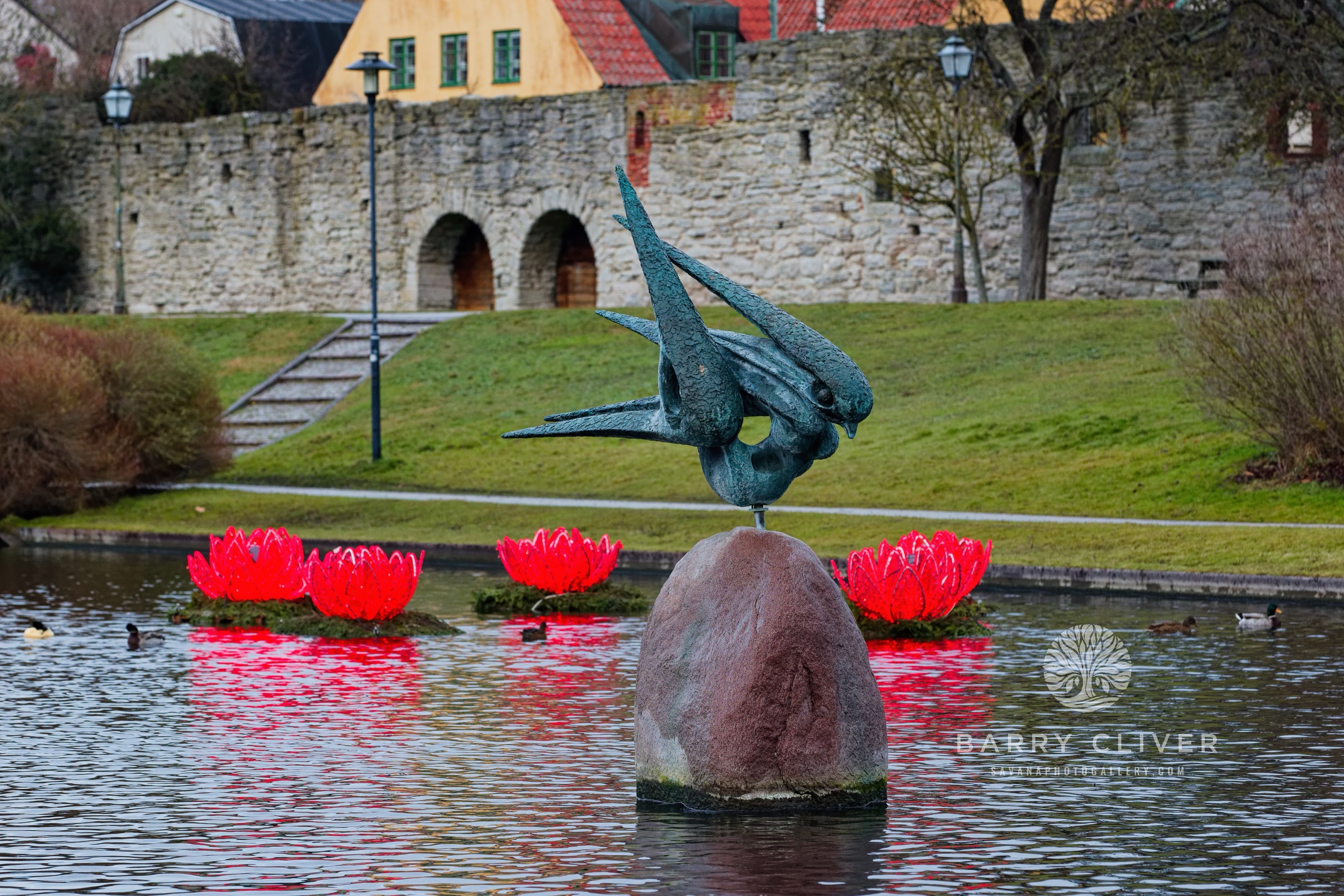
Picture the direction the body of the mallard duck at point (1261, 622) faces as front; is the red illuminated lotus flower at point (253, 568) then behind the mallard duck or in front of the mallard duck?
behind

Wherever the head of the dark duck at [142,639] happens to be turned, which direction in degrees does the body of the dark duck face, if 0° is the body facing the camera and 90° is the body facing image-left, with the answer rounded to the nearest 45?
approximately 90°

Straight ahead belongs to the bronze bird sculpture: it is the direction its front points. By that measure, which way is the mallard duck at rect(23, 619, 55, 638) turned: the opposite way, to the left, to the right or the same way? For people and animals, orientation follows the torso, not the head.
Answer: the opposite way

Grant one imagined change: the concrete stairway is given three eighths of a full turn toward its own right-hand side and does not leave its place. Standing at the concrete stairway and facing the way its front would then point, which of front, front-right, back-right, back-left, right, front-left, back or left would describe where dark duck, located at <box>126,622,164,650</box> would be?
back

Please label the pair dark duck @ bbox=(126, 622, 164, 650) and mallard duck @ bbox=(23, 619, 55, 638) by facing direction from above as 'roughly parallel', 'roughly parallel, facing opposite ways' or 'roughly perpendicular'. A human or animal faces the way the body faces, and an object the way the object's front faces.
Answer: roughly parallel

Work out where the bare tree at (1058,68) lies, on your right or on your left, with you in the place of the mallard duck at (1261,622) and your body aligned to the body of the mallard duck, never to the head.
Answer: on your left

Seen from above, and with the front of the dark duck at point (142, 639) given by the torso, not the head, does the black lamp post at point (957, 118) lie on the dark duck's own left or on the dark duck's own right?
on the dark duck's own right

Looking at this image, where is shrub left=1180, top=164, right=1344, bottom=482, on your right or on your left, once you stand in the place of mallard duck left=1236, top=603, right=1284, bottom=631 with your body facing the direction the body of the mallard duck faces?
on your left

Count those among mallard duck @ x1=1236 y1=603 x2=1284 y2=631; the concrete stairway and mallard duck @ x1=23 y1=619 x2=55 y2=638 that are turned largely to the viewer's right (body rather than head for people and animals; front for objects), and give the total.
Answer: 1

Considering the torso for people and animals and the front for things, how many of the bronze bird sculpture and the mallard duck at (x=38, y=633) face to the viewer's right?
1

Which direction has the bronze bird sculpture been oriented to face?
to the viewer's right

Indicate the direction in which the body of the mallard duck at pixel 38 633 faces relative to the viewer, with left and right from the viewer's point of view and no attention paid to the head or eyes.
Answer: facing to the left of the viewer

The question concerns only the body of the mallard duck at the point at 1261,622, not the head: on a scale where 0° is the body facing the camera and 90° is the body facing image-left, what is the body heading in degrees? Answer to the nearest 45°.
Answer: approximately 270°

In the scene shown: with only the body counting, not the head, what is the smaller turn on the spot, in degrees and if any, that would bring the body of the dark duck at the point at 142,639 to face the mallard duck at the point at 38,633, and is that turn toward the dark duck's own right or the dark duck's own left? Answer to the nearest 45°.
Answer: approximately 45° to the dark duck's own right

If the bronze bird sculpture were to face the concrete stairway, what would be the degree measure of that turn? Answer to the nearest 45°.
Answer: approximately 90° to its left

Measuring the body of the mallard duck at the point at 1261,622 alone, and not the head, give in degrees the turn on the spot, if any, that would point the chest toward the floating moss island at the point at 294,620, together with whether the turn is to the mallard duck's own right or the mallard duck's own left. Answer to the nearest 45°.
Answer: approximately 180°
